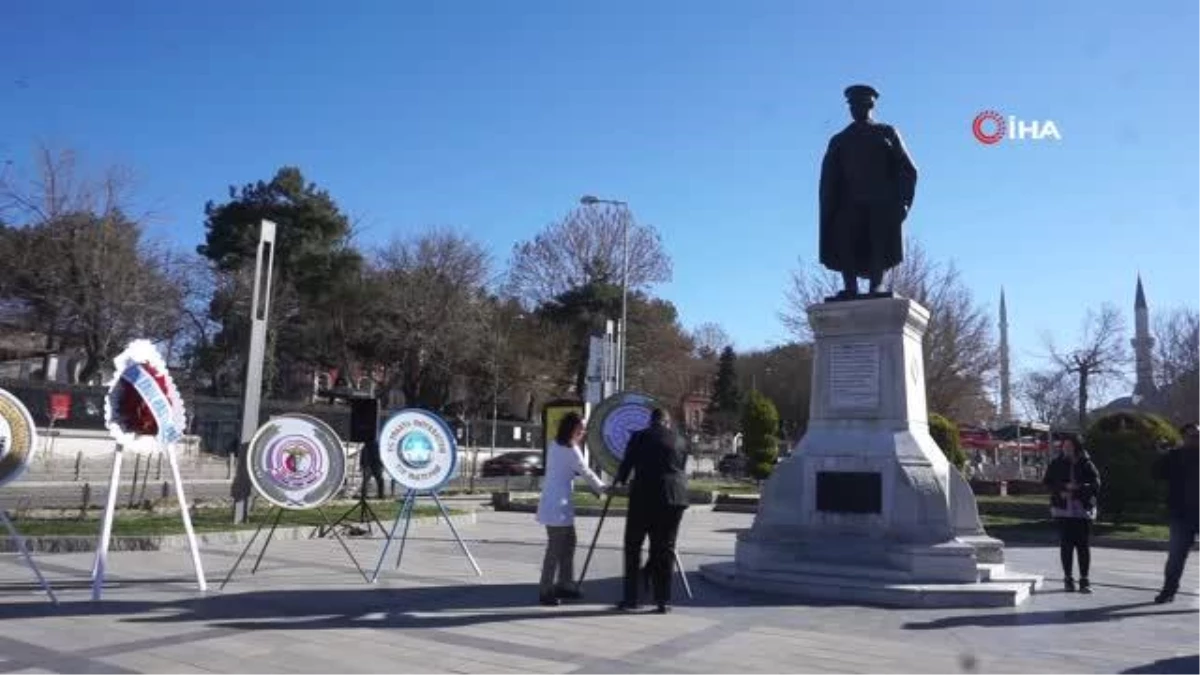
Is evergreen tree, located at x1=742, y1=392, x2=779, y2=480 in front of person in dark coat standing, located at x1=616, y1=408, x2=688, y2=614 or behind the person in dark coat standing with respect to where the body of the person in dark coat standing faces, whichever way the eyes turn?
in front

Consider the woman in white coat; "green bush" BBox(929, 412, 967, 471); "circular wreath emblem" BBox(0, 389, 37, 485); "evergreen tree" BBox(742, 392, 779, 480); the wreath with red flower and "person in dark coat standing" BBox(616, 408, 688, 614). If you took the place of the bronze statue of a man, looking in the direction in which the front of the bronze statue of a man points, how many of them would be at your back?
2

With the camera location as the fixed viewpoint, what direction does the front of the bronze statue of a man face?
facing the viewer

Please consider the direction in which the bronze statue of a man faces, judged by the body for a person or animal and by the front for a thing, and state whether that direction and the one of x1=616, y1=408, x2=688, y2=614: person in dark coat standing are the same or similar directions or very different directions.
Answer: very different directions

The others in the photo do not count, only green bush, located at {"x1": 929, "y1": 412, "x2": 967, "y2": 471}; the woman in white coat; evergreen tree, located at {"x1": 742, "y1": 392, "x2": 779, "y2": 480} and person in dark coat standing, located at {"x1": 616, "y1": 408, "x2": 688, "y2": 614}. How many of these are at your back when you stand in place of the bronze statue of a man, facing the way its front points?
2

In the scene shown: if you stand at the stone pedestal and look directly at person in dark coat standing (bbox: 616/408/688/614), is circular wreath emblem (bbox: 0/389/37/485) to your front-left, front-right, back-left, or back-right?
front-right

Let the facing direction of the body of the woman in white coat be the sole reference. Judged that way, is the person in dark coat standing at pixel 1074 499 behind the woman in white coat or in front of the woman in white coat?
in front

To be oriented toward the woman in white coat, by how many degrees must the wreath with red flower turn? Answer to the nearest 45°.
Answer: approximately 45° to its left

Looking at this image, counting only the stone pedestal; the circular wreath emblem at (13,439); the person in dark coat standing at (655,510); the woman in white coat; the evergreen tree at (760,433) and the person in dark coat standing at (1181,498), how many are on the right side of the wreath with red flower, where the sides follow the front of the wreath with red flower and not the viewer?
1

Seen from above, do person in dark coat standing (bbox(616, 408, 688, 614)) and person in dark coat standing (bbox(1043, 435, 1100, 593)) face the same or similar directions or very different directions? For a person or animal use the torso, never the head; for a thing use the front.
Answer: very different directions

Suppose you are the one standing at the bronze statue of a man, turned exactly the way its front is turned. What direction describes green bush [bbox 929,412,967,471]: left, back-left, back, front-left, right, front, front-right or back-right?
back

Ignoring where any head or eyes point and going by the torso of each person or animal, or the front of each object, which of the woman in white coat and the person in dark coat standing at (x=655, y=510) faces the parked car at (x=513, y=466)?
the person in dark coat standing
